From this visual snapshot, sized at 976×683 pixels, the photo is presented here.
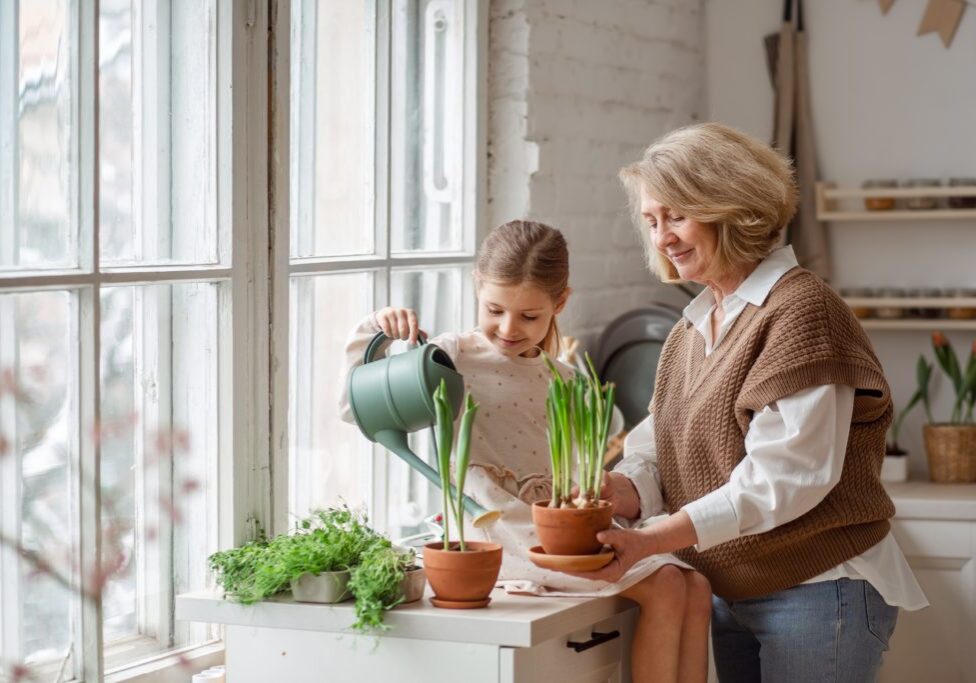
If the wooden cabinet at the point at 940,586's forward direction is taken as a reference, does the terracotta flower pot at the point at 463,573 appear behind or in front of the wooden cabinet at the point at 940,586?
in front

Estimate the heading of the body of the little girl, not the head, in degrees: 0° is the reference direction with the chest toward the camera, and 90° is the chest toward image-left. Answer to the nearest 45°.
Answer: approximately 315°

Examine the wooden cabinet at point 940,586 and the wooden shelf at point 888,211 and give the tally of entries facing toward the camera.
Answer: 2

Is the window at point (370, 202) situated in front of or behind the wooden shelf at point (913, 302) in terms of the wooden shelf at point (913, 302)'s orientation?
in front

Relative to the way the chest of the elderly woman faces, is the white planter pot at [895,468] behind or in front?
behind

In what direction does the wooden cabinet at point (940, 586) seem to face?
toward the camera

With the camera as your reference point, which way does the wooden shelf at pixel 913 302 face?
facing the viewer

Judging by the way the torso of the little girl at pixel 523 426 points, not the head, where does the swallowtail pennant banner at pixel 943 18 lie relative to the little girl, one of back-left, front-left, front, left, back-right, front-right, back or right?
left

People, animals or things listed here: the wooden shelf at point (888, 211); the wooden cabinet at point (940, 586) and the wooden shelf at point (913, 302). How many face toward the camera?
3
